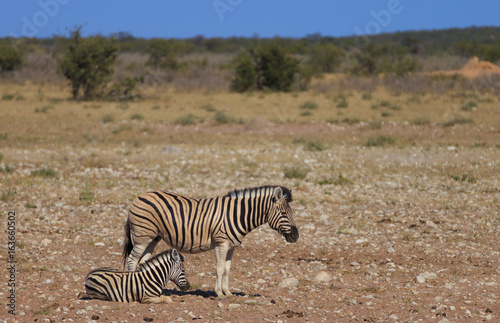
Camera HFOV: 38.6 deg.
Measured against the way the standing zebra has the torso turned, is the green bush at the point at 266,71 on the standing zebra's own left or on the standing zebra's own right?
on the standing zebra's own left

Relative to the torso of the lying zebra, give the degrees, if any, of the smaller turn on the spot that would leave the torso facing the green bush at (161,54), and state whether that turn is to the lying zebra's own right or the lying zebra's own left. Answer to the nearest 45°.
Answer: approximately 90° to the lying zebra's own left

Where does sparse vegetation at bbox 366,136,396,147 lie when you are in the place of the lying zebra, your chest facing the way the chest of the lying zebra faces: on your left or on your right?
on your left

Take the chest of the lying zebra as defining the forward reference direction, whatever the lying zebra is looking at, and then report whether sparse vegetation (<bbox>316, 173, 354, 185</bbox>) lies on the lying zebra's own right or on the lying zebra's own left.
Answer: on the lying zebra's own left

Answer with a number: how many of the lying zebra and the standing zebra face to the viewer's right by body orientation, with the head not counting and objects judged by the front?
2

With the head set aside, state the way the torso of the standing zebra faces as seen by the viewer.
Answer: to the viewer's right

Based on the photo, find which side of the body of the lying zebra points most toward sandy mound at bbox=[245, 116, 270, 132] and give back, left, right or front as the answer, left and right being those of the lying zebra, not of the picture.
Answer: left

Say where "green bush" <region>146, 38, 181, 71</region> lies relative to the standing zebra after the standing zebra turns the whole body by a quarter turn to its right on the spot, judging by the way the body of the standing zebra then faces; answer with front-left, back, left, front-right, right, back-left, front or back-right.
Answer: back

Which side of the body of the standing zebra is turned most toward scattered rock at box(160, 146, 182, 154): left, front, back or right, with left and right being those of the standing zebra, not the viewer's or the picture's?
left

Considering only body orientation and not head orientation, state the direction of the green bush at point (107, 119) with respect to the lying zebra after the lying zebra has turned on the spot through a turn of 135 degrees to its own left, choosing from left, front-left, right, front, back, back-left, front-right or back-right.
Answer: front-right

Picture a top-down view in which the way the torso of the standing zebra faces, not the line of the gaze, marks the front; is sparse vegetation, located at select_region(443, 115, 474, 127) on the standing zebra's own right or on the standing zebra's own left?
on the standing zebra's own left

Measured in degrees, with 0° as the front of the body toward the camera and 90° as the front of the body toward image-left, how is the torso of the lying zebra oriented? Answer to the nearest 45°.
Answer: approximately 270°

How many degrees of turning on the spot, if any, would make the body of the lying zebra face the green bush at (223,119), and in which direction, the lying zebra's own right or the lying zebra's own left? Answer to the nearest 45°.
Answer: approximately 90° to the lying zebra's own left

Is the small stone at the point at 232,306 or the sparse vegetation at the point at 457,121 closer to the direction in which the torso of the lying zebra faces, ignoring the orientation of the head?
the small stone

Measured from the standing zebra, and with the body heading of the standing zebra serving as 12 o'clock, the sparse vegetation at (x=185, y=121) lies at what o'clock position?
The sparse vegetation is roughly at 9 o'clock from the standing zebra.
